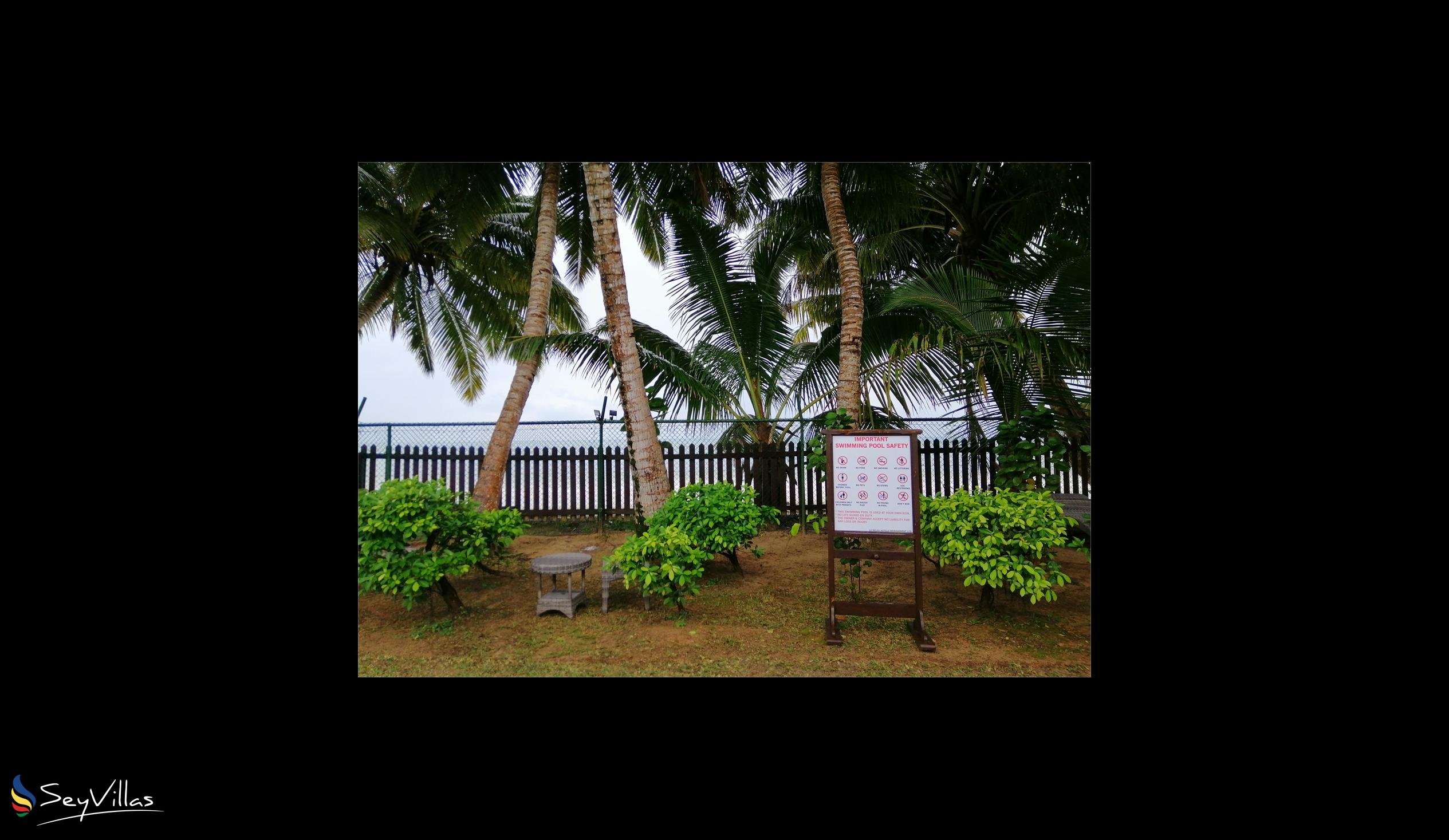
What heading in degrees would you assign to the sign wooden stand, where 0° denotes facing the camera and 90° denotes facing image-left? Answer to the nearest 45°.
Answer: approximately 0°

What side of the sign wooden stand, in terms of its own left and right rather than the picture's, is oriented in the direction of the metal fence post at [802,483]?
back

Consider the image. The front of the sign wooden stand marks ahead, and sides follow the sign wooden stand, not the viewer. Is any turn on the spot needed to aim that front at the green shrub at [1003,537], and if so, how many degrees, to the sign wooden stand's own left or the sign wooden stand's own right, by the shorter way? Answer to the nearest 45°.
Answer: approximately 90° to the sign wooden stand's own left

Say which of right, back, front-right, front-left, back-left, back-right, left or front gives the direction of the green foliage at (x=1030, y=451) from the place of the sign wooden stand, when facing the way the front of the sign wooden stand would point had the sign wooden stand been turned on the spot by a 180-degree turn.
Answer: front-right

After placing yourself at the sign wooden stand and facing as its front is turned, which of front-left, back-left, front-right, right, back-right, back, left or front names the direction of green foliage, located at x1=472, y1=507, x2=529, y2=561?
right

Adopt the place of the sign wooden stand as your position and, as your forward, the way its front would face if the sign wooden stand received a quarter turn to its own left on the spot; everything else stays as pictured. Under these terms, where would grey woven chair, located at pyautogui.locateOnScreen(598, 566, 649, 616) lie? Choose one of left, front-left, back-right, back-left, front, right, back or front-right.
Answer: back

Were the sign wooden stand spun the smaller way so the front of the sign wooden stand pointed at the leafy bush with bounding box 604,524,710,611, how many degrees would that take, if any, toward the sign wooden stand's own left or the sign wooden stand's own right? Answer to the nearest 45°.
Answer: approximately 90° to the sign wooden stand's own right

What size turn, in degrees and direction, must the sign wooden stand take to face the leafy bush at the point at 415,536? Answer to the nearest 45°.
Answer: approximately 90° to its right

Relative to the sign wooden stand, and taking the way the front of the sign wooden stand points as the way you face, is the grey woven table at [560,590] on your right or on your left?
on your right
